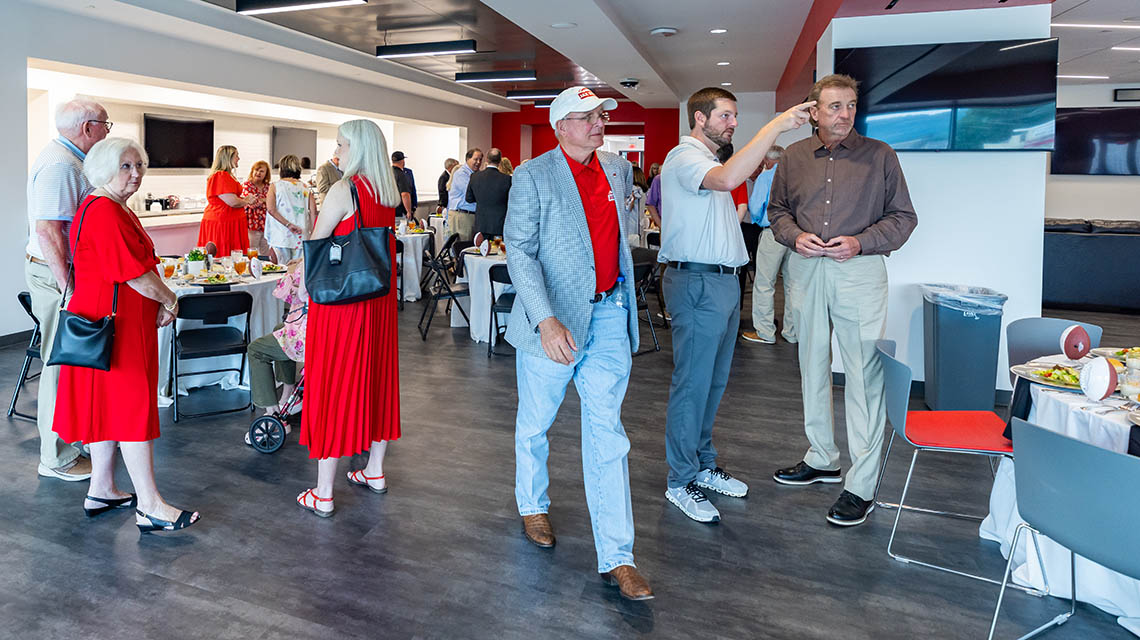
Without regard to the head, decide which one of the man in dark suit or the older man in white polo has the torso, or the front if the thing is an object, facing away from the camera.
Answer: the man in dark suit

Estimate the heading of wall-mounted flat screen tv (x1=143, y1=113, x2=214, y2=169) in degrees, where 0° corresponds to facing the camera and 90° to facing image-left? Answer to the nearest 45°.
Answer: approximately 315°

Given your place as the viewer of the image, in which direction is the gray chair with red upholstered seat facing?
facing to the right of the viewer

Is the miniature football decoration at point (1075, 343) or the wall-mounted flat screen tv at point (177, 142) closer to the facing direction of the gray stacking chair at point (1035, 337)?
the miniature football decoration

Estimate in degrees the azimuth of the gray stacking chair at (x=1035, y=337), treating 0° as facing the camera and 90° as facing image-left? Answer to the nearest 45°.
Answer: approximately 315°

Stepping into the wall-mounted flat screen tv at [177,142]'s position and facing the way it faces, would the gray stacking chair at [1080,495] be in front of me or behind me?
in front

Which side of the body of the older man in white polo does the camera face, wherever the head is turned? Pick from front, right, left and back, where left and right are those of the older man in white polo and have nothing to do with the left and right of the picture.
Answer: right

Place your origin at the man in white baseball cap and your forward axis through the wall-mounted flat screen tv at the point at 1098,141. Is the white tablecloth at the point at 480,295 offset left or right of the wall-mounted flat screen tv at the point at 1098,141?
left

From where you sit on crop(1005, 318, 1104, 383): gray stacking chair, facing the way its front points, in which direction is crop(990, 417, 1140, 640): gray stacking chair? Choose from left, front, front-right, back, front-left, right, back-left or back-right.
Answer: front-right

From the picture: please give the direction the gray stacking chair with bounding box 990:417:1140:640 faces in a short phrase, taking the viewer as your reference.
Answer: facing away from the viewer and to the right of the viewer

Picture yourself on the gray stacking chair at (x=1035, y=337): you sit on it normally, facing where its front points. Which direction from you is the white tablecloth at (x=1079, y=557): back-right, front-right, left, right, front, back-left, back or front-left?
front-right
